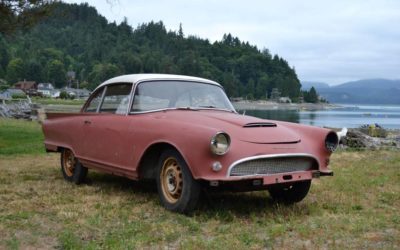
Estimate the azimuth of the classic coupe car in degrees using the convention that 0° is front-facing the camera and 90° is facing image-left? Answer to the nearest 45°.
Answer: approximately 315°
